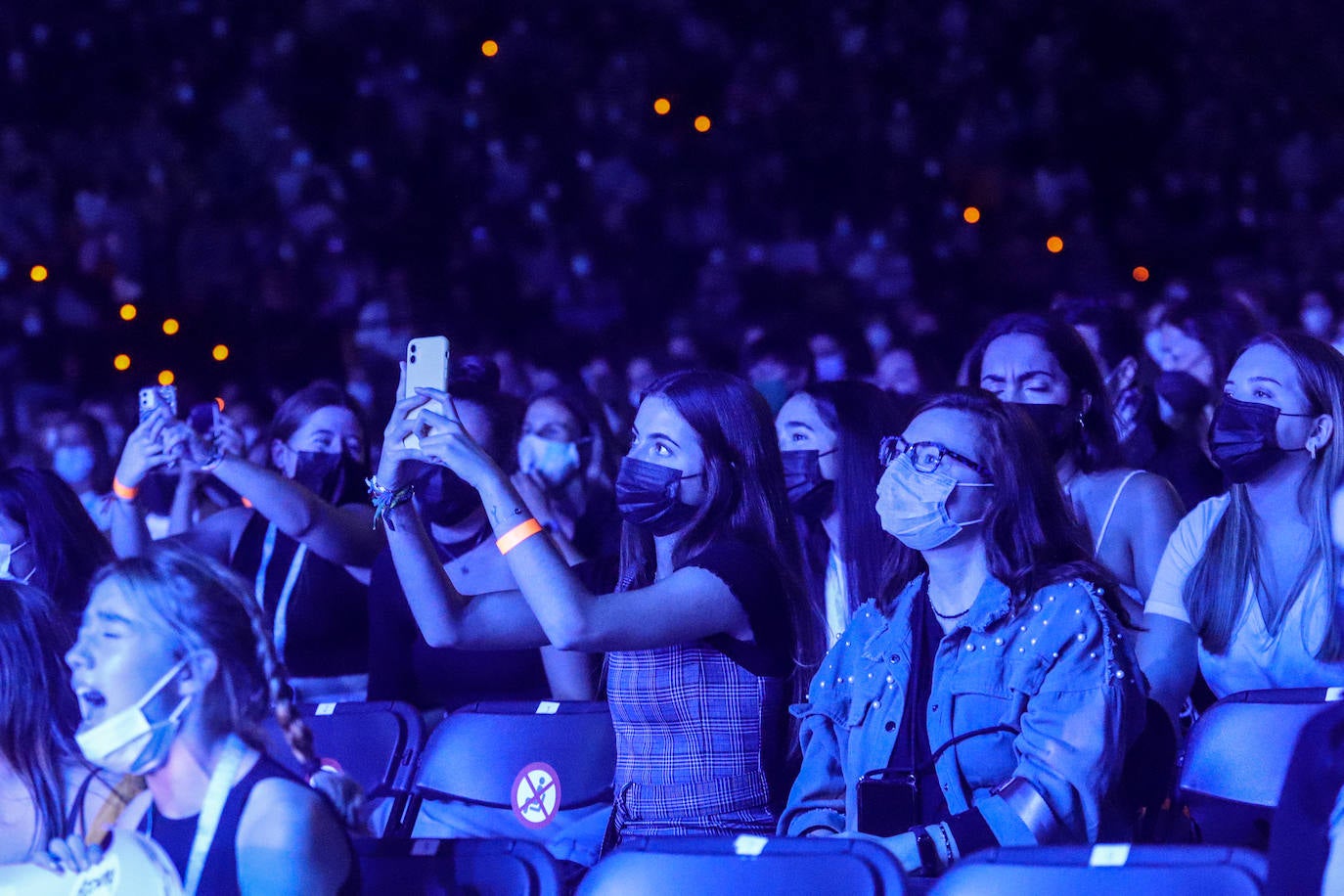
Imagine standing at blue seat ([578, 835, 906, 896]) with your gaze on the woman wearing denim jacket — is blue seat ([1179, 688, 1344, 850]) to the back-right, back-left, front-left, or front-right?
front-right

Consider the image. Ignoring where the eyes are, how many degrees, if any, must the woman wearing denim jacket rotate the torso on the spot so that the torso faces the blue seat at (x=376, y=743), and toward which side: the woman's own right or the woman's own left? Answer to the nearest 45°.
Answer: approximately 90° to the woman's own right

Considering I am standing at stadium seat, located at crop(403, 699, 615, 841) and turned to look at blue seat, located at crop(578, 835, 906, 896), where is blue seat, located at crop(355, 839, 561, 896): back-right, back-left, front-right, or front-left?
front-right

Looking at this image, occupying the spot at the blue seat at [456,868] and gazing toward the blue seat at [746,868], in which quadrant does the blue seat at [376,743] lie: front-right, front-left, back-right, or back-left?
back-left

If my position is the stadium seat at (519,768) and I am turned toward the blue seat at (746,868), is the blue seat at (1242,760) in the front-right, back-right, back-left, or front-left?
front-left

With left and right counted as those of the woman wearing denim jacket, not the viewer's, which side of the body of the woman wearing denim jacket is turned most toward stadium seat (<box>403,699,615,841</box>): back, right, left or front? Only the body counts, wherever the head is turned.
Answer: right

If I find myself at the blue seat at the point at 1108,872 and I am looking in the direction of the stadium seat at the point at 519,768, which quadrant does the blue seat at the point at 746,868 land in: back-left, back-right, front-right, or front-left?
front-left

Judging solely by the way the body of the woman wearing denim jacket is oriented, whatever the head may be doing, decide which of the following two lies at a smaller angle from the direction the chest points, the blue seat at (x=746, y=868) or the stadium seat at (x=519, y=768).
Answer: the blue seat

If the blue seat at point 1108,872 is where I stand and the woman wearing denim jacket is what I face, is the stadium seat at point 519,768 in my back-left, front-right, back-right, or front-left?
front-left

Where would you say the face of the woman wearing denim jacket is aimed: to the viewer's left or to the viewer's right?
to the viewer's left

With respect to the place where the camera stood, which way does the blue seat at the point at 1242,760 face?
facing the viewer and to the left of the viewer

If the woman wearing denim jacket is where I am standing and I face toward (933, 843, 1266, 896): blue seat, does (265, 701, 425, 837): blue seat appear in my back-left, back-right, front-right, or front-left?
back-right

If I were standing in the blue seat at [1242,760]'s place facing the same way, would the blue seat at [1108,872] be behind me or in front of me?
in front

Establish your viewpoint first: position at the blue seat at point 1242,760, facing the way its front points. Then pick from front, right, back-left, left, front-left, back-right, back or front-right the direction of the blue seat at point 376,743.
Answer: front-right

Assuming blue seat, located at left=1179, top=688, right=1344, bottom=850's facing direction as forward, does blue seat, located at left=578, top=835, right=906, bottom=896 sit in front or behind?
in front

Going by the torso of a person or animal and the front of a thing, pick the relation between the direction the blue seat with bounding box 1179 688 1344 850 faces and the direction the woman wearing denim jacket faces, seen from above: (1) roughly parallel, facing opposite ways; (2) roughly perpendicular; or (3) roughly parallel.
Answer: roughly parallel

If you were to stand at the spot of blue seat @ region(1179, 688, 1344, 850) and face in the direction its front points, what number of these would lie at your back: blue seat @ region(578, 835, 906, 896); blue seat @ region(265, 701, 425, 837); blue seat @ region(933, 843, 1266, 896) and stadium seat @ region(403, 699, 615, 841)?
0
